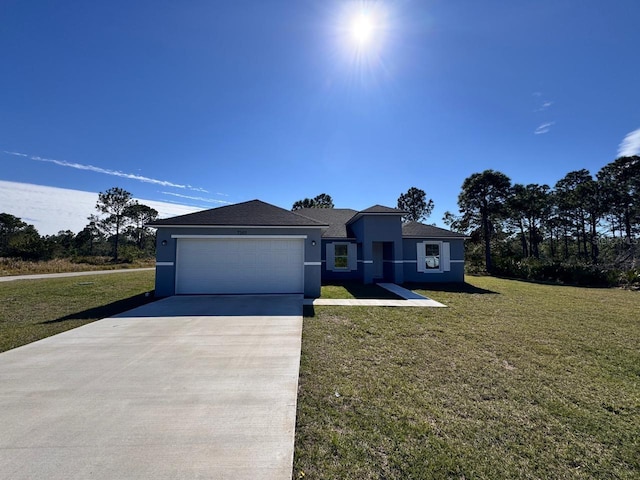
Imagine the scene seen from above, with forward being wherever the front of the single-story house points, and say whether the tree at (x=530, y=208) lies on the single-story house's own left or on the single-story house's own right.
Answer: on the single-story house's own left

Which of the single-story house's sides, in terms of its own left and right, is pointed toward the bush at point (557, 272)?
left

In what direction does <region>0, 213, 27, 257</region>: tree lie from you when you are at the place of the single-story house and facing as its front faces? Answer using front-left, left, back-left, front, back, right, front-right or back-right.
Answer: back-right

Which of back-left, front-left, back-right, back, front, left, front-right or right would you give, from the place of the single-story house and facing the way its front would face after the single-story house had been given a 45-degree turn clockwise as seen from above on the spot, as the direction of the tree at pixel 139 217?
right

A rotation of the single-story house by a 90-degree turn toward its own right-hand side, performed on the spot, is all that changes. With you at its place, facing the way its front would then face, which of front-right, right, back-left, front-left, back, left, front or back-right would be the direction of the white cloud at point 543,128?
back

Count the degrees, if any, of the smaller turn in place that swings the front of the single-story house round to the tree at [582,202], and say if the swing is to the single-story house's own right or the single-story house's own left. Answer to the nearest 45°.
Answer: approximately 135° to the single-story house's own left

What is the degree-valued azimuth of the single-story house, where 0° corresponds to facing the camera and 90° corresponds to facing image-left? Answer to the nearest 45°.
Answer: approximately 0°

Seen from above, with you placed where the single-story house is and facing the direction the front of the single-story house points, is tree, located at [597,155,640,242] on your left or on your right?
on your left

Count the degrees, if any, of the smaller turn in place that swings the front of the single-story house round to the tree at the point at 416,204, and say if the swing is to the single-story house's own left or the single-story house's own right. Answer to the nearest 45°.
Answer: approximately 135° to the single-story house's own left

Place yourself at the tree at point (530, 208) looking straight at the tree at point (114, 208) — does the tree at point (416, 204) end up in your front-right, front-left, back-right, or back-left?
front-right

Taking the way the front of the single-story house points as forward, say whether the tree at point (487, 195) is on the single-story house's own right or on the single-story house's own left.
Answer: on the single-story house's own left

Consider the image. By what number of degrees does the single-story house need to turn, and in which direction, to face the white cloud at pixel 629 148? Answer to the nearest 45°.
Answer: approximately 90° to its left

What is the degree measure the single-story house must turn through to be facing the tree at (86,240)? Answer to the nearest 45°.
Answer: approximately 135° to its right

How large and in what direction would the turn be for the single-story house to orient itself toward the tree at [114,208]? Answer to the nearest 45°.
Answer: approximately 135° to its right
